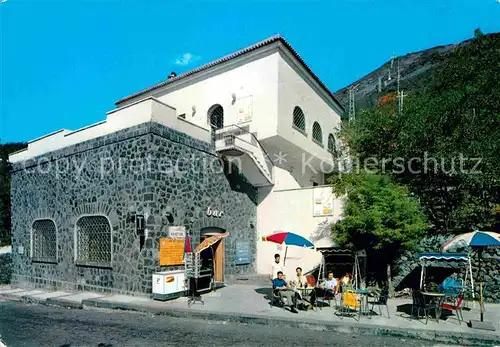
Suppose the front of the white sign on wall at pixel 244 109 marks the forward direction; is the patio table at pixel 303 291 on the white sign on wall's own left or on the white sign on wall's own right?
on the white sign on wall's own left

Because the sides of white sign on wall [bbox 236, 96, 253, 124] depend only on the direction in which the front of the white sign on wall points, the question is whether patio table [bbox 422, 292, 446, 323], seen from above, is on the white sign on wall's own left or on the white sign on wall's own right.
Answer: on the white sign on wall's own left

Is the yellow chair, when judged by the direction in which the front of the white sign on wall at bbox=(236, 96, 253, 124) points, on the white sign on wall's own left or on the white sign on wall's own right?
on the white sign on wall's own left

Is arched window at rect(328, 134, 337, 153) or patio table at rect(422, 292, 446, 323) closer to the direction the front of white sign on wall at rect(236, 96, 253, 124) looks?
the patio table

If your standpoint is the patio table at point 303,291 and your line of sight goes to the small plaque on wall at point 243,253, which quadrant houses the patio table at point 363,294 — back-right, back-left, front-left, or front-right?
back-right

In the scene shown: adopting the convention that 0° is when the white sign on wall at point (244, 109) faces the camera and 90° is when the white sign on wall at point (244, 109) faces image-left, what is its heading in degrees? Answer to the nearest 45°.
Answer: approximately 45°

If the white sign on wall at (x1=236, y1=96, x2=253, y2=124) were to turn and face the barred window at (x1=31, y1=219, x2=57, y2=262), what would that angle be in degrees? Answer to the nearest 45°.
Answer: approximately 45° to its right
